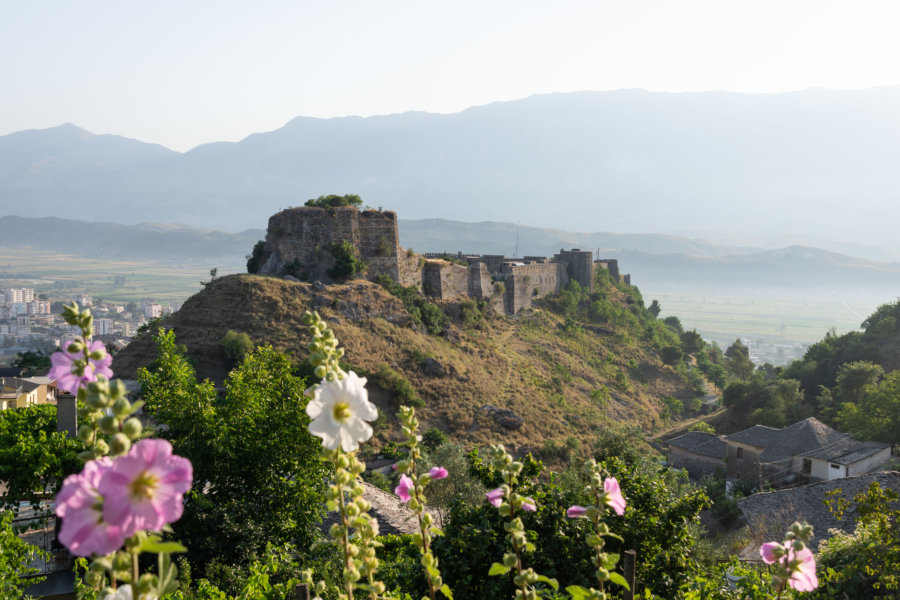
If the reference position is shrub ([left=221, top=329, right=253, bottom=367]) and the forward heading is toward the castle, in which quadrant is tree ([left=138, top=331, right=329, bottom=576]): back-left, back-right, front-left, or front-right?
back-right

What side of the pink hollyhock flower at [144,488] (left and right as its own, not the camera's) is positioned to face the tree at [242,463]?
back

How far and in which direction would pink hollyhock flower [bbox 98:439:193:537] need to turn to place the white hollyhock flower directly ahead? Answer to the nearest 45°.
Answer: approximately 135° to its left

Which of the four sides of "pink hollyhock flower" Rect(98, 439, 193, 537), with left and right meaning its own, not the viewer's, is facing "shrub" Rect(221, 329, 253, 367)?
back

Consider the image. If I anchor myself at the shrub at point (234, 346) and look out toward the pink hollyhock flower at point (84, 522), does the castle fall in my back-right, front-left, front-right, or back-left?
back-left

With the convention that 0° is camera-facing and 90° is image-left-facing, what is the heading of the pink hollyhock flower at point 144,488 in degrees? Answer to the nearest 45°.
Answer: approximately 0°

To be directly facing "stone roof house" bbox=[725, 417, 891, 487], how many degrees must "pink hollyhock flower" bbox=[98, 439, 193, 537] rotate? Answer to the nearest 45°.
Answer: approximately 135° to its left

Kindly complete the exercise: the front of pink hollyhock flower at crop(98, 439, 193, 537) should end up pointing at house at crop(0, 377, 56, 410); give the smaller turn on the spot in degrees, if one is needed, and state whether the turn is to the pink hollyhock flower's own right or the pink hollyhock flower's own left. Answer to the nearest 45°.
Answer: approximately 180°

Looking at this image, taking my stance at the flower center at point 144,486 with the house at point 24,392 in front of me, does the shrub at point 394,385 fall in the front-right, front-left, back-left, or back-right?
front-right
